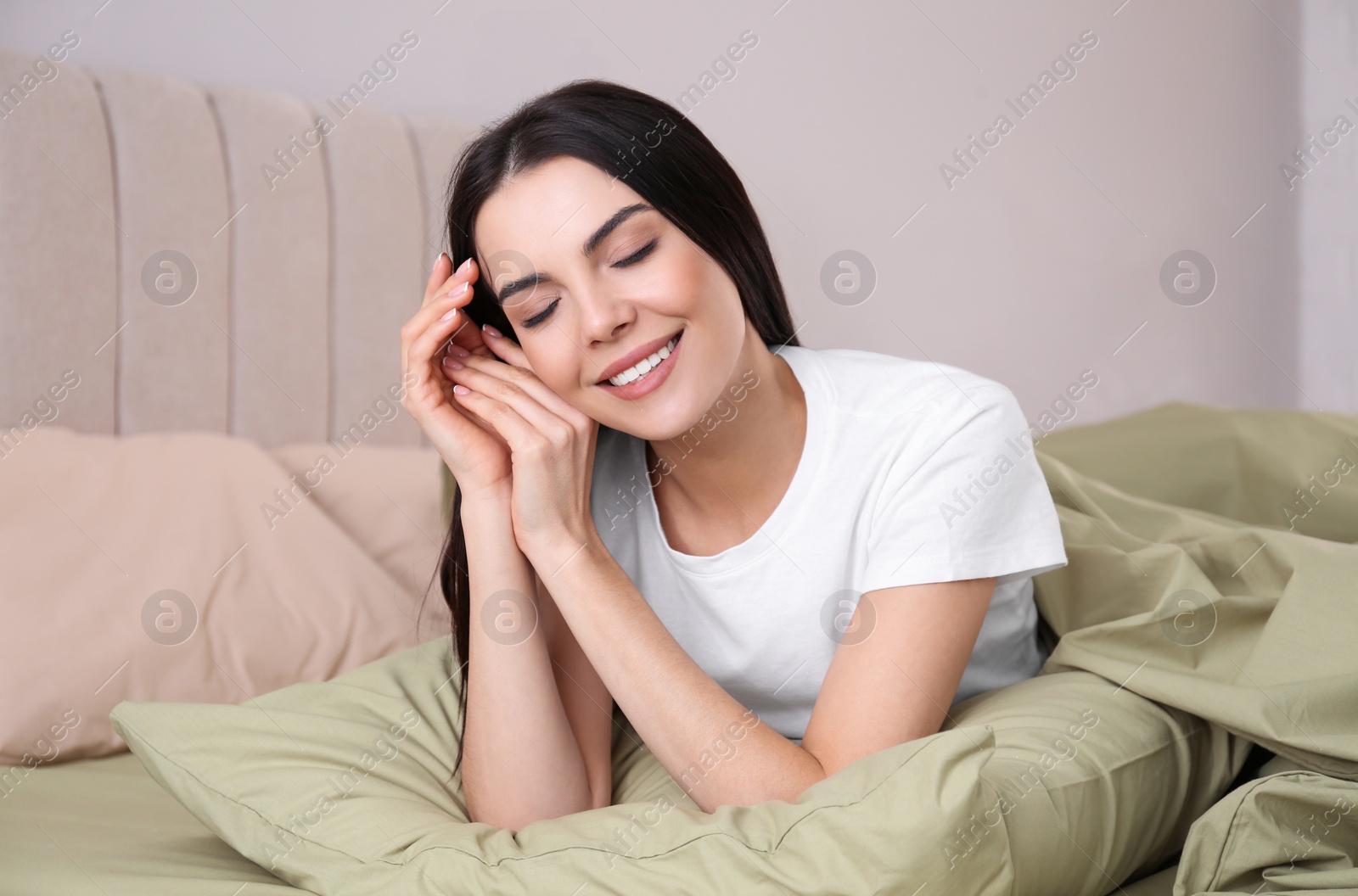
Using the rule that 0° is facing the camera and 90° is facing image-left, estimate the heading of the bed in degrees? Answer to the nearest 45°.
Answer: approximately 315°
